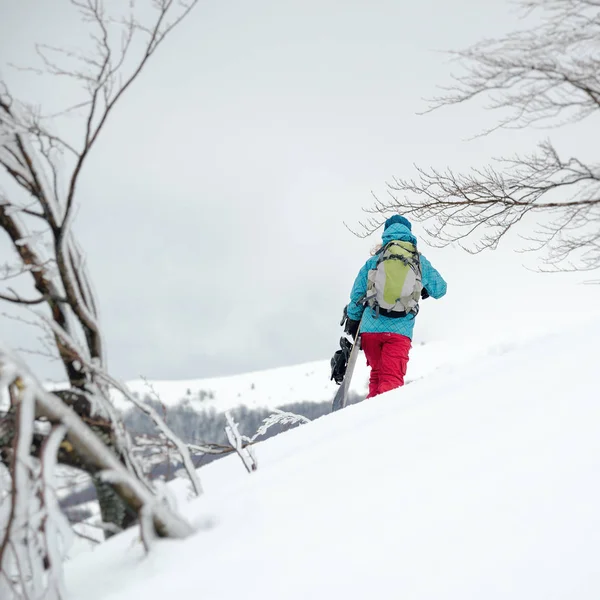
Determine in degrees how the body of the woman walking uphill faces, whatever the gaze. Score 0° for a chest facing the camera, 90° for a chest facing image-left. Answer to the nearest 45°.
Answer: approximately 180°
